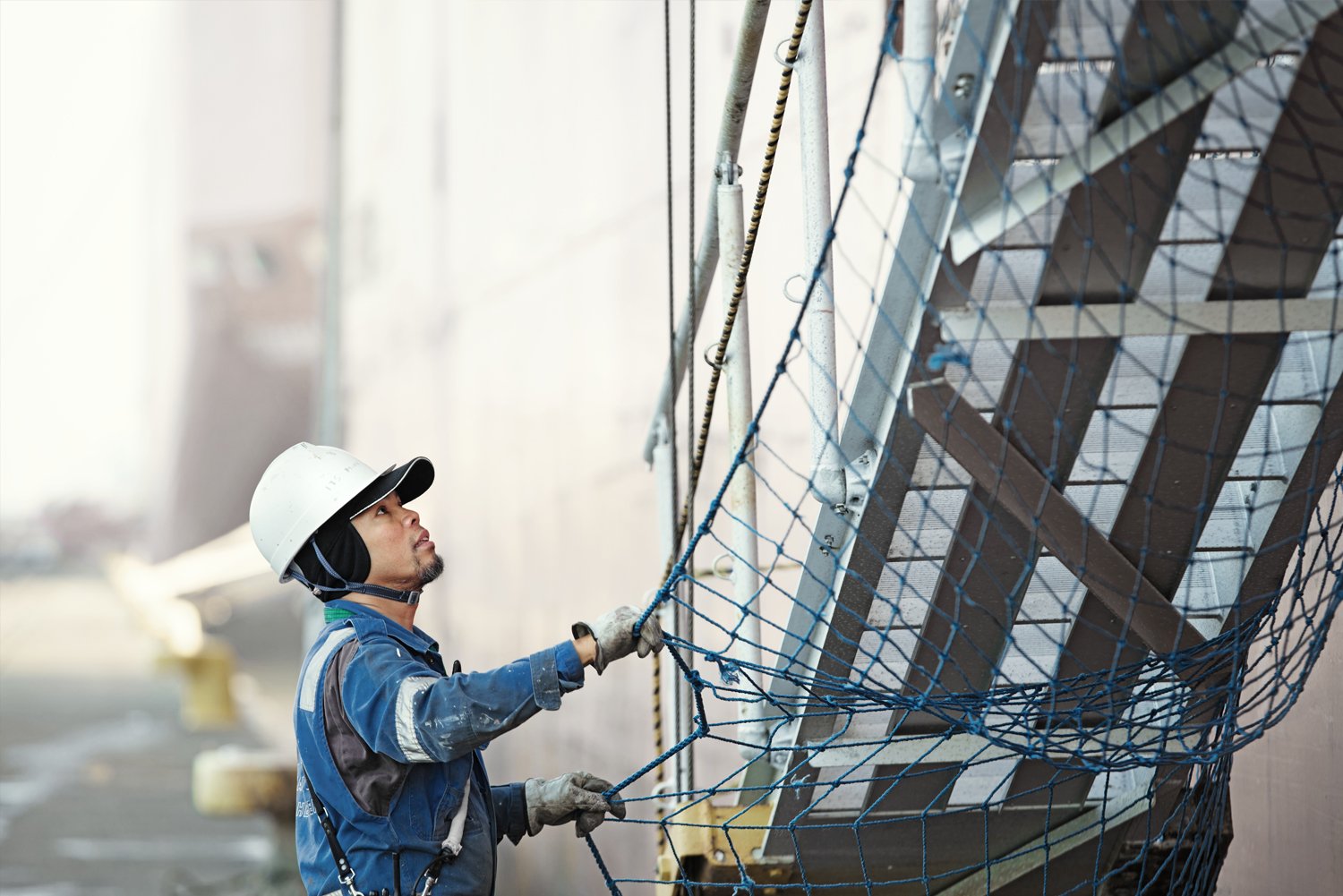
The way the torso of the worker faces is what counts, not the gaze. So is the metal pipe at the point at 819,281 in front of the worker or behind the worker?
in front

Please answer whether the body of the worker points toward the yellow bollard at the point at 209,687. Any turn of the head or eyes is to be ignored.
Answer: no

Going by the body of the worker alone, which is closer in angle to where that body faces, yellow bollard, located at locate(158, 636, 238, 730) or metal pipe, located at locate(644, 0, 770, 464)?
the metal pipe

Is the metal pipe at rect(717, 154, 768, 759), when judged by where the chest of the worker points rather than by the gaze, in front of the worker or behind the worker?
in front

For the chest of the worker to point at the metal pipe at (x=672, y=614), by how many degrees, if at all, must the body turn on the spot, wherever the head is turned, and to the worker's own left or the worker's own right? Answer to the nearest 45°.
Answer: approximately 45° to the worker's own left

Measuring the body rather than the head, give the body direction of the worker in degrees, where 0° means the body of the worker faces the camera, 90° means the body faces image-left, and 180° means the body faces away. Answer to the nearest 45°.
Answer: approximately 270°

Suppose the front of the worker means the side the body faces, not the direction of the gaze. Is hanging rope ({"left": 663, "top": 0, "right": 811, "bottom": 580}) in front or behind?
in front

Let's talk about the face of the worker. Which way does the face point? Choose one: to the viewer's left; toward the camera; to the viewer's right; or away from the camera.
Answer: to the viewer's right
